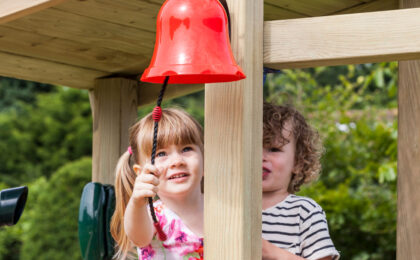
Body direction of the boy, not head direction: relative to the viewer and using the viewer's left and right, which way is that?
facing the viewer and to the left of the viewer

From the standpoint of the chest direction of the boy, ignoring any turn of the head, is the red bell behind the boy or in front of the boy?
in front

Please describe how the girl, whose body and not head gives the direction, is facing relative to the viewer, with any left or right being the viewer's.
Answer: facing the viewer and to the right of the viewer

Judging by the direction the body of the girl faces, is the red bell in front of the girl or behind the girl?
in front

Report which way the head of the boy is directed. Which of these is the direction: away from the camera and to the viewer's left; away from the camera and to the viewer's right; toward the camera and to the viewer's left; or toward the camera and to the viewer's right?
toward the camera and to the viewer's left

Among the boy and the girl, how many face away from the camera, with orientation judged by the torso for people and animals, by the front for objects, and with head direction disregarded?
0
